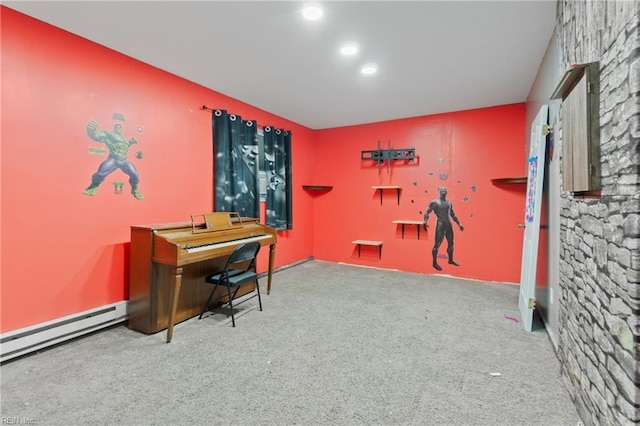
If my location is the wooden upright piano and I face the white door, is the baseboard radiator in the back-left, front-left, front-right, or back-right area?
back-right

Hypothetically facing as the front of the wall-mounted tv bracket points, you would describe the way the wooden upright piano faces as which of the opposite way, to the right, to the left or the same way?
to the left

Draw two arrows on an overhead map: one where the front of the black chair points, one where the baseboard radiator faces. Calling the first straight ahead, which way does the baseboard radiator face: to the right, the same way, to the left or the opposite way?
the opposite way

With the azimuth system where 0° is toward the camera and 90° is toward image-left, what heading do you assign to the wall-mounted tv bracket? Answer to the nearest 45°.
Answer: approximately 0°

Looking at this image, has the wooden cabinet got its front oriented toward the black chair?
yes

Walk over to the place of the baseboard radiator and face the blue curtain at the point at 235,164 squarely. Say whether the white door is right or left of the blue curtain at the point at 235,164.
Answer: right

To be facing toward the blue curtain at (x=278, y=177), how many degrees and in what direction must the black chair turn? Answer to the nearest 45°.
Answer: approximately 45° to its right

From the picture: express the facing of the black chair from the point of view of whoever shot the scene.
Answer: facing away from the viewer and to the left of the viewer
